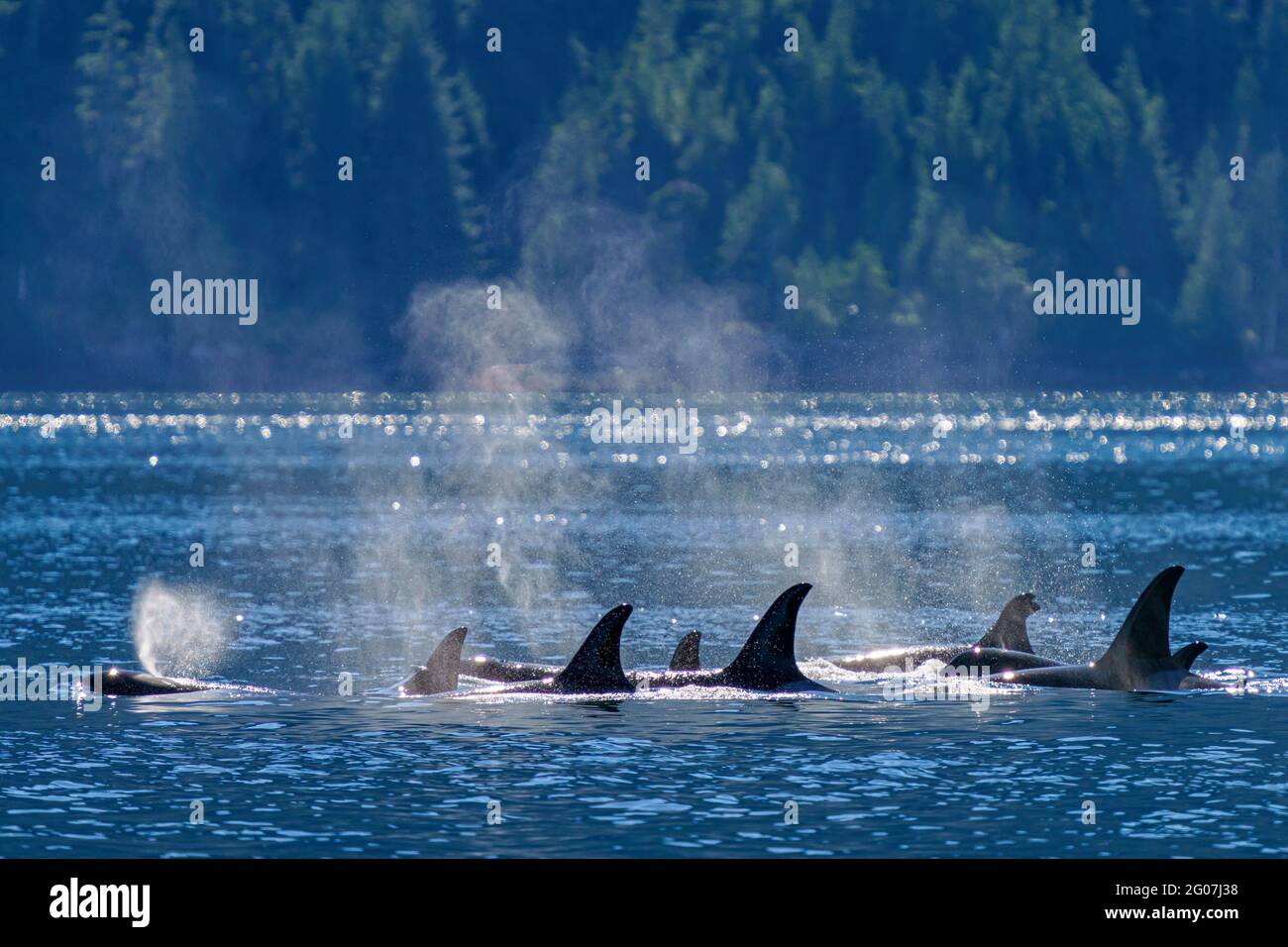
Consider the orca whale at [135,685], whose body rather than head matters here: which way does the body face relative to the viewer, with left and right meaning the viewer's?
facing to the left of the viewer

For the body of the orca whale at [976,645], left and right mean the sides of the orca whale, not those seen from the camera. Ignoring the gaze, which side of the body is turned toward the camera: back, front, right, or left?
left

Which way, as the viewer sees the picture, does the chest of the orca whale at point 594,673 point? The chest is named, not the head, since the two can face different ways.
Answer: to the viewer's left

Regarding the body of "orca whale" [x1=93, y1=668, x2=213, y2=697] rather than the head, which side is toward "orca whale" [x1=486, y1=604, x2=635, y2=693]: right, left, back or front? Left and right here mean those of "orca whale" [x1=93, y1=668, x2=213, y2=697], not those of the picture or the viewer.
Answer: back

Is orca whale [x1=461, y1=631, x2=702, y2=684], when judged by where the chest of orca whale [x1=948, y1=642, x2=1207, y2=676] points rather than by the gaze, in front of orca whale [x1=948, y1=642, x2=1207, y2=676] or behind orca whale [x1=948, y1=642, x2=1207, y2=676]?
in front

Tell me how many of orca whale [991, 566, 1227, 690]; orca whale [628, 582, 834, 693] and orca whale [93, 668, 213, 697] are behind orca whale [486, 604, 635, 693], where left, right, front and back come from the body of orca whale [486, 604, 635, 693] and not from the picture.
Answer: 2

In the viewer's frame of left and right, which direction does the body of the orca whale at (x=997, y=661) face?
facing to the left of the viewer

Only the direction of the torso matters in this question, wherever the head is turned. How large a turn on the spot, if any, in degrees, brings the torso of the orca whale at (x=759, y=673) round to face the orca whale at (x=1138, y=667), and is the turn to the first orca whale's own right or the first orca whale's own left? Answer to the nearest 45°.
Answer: approximately 180°

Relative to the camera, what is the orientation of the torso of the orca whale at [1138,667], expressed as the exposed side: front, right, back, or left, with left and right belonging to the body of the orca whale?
left

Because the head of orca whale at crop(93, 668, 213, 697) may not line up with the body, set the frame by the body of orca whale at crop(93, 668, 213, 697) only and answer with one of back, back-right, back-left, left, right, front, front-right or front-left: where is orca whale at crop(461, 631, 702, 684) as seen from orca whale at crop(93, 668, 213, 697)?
back

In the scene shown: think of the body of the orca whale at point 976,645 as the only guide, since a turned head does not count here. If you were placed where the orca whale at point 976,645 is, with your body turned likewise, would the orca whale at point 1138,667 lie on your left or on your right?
on your left

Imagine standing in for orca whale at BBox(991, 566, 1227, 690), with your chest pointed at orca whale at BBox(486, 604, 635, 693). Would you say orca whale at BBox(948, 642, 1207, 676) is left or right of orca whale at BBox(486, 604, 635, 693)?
right

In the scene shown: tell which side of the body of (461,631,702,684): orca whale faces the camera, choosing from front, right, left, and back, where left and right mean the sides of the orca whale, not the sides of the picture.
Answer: left
